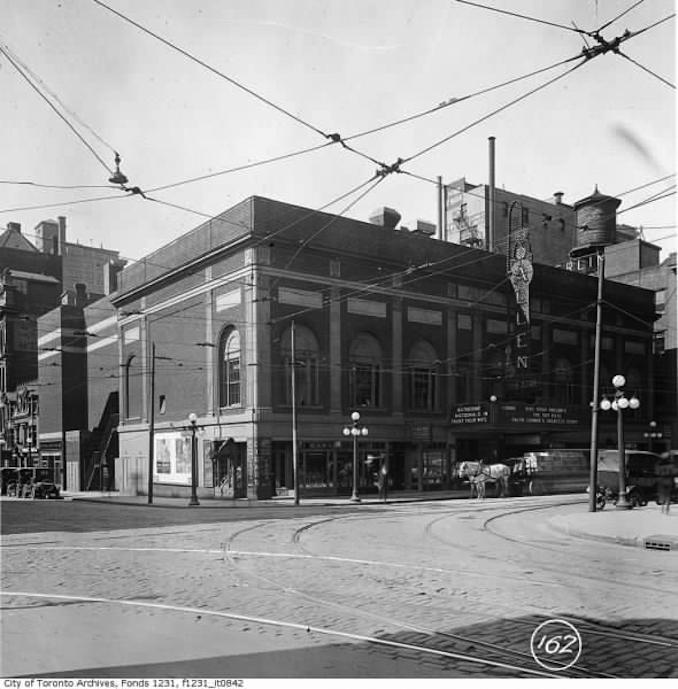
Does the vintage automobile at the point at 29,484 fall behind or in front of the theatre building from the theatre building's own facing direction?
behind

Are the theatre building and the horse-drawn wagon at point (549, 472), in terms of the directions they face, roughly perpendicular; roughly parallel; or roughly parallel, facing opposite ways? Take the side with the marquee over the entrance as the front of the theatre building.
roughly perpendicular

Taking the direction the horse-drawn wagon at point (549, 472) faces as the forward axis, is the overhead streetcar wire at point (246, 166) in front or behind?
in front

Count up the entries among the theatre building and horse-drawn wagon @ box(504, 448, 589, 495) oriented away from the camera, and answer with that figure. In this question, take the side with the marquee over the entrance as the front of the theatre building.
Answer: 0

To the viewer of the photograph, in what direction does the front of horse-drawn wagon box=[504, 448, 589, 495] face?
facing the viewer and to the left of the viewer

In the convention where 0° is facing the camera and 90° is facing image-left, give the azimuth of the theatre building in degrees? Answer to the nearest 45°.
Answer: approximately 315°

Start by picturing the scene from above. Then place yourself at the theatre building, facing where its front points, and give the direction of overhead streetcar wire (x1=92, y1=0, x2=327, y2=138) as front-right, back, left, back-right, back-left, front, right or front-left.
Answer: front-right

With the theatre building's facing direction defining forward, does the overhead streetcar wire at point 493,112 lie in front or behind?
in front

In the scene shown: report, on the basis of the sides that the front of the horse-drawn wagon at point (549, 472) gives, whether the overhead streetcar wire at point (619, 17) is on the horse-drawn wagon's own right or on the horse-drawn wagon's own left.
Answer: on the horse-drawn wagon's own left

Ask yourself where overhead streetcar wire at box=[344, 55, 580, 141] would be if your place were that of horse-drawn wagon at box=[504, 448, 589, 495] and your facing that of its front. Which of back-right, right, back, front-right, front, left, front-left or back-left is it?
front-left

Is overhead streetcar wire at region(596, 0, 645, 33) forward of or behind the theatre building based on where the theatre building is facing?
forward

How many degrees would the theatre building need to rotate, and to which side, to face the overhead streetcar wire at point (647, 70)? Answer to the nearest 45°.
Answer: approximately 45° to its right
